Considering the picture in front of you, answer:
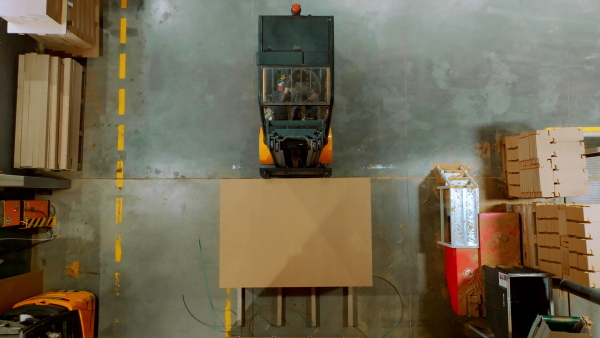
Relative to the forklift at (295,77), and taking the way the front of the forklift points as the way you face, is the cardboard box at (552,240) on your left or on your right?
on your left

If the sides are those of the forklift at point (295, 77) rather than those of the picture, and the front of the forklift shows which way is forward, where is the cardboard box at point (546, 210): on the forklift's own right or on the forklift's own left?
on the forklift's own left

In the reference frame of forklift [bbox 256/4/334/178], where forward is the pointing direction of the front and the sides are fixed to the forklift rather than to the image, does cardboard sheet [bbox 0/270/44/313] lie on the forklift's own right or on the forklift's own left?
on the forklift's own right

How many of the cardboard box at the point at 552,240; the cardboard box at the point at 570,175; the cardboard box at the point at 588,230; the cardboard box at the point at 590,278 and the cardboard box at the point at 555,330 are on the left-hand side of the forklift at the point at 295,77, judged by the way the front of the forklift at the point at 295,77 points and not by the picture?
5

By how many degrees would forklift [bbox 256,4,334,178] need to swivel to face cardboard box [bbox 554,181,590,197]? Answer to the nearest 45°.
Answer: approximately 90° to its left

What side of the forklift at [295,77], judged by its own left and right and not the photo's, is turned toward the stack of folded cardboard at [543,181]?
left

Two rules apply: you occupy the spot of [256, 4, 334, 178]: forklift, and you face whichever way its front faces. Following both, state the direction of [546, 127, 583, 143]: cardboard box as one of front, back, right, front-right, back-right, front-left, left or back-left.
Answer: left

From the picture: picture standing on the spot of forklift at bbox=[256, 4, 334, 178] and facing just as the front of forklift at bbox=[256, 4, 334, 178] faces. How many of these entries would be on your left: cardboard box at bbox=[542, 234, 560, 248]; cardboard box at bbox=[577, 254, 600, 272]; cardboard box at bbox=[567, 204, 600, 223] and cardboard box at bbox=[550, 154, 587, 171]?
4

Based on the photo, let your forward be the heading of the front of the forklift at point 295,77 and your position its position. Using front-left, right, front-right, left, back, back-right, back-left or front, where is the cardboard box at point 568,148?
left

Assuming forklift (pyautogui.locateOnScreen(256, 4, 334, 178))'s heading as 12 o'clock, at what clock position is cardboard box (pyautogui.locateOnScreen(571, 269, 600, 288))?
The cardboard box is roughly at 9 o'clock from the forklift.

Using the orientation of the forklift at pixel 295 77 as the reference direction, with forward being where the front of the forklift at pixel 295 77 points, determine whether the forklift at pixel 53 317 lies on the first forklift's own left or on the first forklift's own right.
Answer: on the first forklift's own right

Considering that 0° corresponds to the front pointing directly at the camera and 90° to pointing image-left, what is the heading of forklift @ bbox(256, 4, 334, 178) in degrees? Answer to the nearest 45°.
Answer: approximately 0°

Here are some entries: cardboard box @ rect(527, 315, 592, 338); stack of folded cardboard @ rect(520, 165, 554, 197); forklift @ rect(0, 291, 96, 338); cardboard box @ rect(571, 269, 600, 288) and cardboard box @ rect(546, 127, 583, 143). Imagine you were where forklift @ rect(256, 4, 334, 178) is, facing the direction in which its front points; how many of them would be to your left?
4
